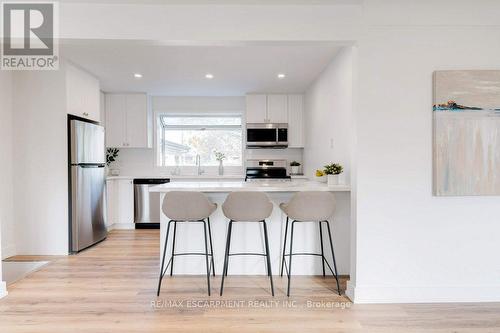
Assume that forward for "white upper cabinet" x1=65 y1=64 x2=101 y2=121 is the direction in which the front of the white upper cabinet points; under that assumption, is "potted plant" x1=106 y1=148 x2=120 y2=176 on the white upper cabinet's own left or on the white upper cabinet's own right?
on the white upper cabinet's own left

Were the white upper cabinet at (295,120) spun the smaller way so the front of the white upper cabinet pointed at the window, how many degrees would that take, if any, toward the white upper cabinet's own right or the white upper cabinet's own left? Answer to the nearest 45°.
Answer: approximately 90° to the white upper cabinet's own right

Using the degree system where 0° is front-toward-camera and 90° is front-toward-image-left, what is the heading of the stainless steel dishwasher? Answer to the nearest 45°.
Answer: approximately 0°

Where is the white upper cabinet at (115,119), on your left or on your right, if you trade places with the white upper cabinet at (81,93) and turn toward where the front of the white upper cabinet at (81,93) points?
on your left
